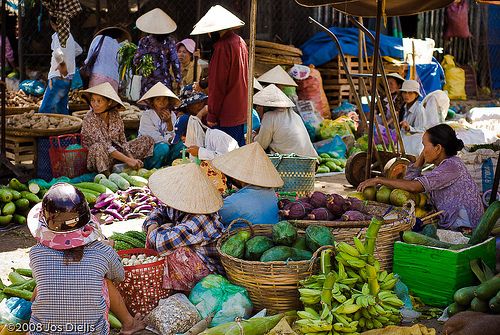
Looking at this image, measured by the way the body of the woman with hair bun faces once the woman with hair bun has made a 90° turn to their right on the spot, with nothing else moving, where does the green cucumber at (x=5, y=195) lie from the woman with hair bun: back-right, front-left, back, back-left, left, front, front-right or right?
left

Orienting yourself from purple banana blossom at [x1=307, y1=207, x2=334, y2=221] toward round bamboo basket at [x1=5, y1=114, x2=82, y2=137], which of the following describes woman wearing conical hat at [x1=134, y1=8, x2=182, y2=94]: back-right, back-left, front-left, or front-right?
front-right

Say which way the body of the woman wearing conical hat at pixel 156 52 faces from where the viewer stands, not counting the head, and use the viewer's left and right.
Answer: facing away from the viewer

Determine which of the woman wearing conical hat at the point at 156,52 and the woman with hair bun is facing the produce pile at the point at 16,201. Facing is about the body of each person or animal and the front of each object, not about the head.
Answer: the woman with hair bun

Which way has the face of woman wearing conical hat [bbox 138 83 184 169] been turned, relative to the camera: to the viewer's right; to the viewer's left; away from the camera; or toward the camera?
toward the camera

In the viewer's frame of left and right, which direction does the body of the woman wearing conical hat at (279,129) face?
facing away from the viewer and to the left of the viewer

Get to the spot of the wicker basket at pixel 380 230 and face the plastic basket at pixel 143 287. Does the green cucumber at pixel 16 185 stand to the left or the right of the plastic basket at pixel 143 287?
right

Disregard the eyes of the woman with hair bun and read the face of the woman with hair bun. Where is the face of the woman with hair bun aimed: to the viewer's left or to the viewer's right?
to the viewer's left

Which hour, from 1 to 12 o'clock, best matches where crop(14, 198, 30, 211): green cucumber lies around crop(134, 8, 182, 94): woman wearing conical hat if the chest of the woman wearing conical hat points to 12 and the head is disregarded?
The green cucumber is roughly at 1 o'clock from the woman wearing conical hat.

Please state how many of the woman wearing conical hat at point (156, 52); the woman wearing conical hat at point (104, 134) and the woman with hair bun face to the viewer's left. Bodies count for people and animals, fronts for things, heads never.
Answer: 1

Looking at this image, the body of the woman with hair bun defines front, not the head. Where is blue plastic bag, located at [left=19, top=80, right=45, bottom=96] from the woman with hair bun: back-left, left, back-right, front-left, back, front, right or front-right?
front-right

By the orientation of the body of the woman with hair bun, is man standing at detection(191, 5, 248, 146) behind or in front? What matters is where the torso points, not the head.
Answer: in front

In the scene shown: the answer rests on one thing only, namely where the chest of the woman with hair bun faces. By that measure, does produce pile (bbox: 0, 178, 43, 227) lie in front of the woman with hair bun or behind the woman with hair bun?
in front

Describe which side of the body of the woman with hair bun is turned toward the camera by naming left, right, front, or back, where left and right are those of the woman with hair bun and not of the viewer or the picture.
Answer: left
